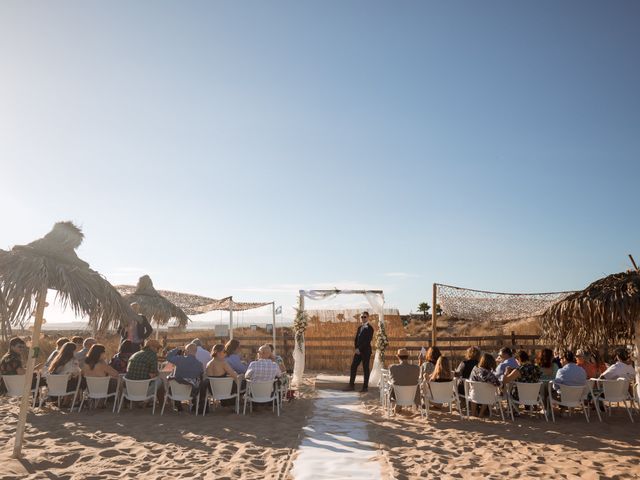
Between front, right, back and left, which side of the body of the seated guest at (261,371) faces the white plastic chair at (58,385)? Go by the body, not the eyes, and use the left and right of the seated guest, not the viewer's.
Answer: left

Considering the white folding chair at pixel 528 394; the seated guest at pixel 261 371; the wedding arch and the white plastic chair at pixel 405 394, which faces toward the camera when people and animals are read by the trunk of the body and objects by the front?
the wedding arch

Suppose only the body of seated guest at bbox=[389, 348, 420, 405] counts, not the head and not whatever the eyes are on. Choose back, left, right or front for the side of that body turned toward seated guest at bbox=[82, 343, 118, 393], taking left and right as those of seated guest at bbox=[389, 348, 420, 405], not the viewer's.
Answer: left

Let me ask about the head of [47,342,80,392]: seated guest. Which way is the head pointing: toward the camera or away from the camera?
away from the camera

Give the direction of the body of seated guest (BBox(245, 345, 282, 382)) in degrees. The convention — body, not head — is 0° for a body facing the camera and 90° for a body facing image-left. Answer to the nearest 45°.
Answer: approximately 180°

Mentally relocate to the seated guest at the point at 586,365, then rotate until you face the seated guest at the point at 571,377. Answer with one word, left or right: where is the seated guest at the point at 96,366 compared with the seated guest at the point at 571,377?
right

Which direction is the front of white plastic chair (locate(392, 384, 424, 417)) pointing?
away from the camera

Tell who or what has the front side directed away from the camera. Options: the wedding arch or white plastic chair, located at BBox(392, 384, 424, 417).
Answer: the white plastic chair

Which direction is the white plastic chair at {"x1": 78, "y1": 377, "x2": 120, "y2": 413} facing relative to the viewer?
away from the camera

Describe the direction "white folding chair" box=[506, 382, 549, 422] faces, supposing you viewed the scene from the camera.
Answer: facing away from the viewer

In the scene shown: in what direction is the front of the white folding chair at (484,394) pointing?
away from the camera

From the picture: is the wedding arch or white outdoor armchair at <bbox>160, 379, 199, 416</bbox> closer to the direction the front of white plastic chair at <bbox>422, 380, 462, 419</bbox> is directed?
the wedding arch

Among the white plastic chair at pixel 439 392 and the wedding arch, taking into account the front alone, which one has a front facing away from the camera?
the white plastic chair

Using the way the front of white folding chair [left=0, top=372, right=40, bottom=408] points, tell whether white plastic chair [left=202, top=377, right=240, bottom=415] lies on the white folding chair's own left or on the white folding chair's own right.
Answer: on the white folding chair's own right

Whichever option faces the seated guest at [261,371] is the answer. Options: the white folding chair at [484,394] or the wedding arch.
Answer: the wedding arch

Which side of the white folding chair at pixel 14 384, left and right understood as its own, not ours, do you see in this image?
back

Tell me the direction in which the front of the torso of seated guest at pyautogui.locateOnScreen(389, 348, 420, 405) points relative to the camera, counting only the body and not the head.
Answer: away from the camera
